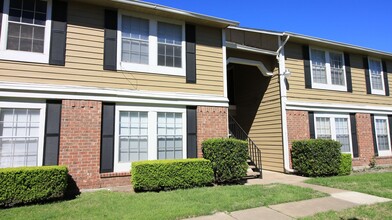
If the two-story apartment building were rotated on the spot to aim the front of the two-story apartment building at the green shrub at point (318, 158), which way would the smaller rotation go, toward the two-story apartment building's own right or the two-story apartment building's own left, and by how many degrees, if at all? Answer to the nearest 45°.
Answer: approximately 45° to the two-story apartment building's own left

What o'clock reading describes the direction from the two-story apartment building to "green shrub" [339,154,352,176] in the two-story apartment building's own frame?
The green shrub is roughly at 10 o'clock from the two-story apartment building.

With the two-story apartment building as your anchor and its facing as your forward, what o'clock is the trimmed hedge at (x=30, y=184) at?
The trimmed hedge is roughly at 3 o'clock from the two-story apartment building.

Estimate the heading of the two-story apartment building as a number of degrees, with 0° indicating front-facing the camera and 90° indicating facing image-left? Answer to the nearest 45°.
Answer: approximately 315°
